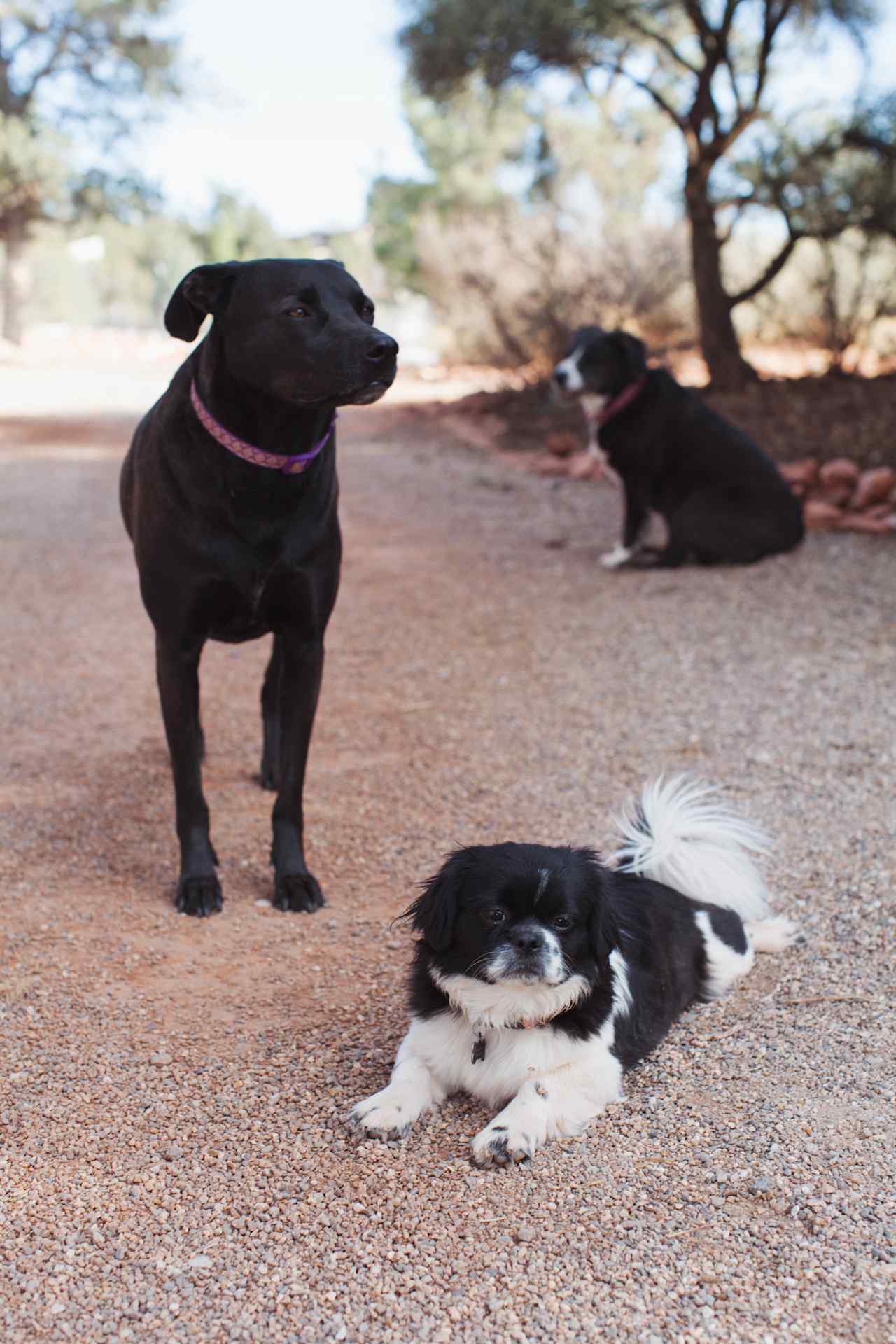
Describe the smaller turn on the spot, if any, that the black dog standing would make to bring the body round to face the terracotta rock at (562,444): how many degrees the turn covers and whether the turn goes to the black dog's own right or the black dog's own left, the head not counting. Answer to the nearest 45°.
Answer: approximately 180°

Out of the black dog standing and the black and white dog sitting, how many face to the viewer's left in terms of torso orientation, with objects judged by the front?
1

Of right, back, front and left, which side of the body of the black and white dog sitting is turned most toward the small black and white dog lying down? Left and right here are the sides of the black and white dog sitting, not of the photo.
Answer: left

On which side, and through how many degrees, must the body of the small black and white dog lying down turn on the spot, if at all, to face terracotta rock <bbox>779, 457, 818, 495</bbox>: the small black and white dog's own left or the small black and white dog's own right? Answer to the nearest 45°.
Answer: approximately 135° to the small black and white dog's own right

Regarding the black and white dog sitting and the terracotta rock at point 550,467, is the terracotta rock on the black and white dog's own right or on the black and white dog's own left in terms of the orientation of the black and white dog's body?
on the black and white dog's own right

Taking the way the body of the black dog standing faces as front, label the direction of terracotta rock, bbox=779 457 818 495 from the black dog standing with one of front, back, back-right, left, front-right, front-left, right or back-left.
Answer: back-left

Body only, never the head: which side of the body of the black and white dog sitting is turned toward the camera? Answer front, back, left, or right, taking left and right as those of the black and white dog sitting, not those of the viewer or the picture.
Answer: left

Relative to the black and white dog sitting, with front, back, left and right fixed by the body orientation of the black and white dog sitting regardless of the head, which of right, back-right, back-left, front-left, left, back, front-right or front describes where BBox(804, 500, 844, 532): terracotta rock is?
back-right

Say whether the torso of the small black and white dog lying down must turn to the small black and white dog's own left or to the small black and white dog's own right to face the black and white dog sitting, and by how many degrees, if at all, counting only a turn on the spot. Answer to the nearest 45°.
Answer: approximately 135° to the small black and white dog's own right

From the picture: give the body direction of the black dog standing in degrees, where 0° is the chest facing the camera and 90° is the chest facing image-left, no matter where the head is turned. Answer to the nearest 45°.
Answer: approximately 0°

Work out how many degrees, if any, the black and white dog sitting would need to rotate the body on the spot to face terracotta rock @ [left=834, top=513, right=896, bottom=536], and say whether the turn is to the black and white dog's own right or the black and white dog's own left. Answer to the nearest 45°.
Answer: approximately 135° to the black and white dog's own right
